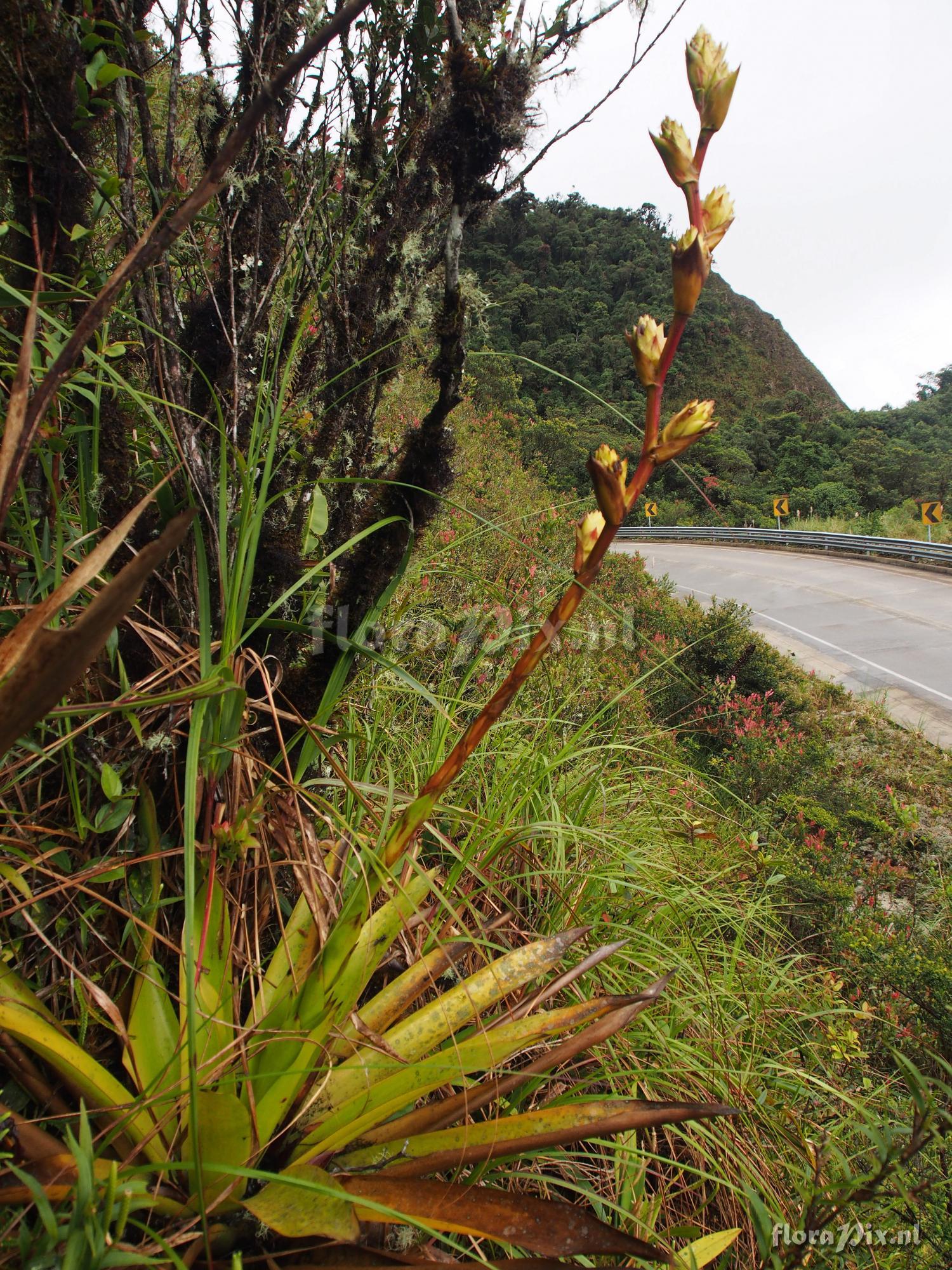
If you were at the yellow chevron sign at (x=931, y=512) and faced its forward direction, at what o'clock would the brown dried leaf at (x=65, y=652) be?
The brown dried leaf is roughly at 12 o'clock from the yellow chevron sign.

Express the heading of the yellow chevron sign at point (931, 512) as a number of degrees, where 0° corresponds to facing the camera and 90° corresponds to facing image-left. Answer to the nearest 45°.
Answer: approximately 0°
